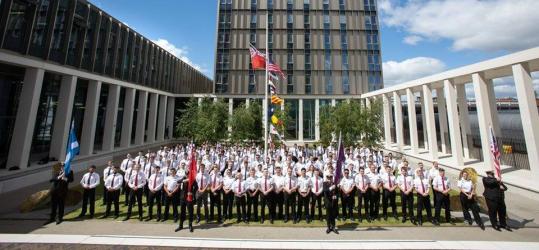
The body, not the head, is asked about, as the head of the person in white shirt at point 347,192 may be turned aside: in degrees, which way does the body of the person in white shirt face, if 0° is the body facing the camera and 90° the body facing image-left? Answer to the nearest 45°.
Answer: approximately 0°

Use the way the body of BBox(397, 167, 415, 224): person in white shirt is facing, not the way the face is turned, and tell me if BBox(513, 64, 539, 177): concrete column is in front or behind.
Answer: behind

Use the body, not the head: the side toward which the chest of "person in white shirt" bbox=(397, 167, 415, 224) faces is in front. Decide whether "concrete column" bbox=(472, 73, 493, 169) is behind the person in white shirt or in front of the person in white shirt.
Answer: behind

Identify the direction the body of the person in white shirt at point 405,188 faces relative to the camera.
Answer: toward the camera

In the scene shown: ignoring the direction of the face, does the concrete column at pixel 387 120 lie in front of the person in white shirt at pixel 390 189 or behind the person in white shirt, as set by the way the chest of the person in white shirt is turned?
behind

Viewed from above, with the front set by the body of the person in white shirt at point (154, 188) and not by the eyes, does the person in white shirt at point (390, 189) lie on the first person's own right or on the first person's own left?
on the first person's own left

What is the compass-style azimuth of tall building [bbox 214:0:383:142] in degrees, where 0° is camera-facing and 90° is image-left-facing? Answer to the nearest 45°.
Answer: approximately 0°
